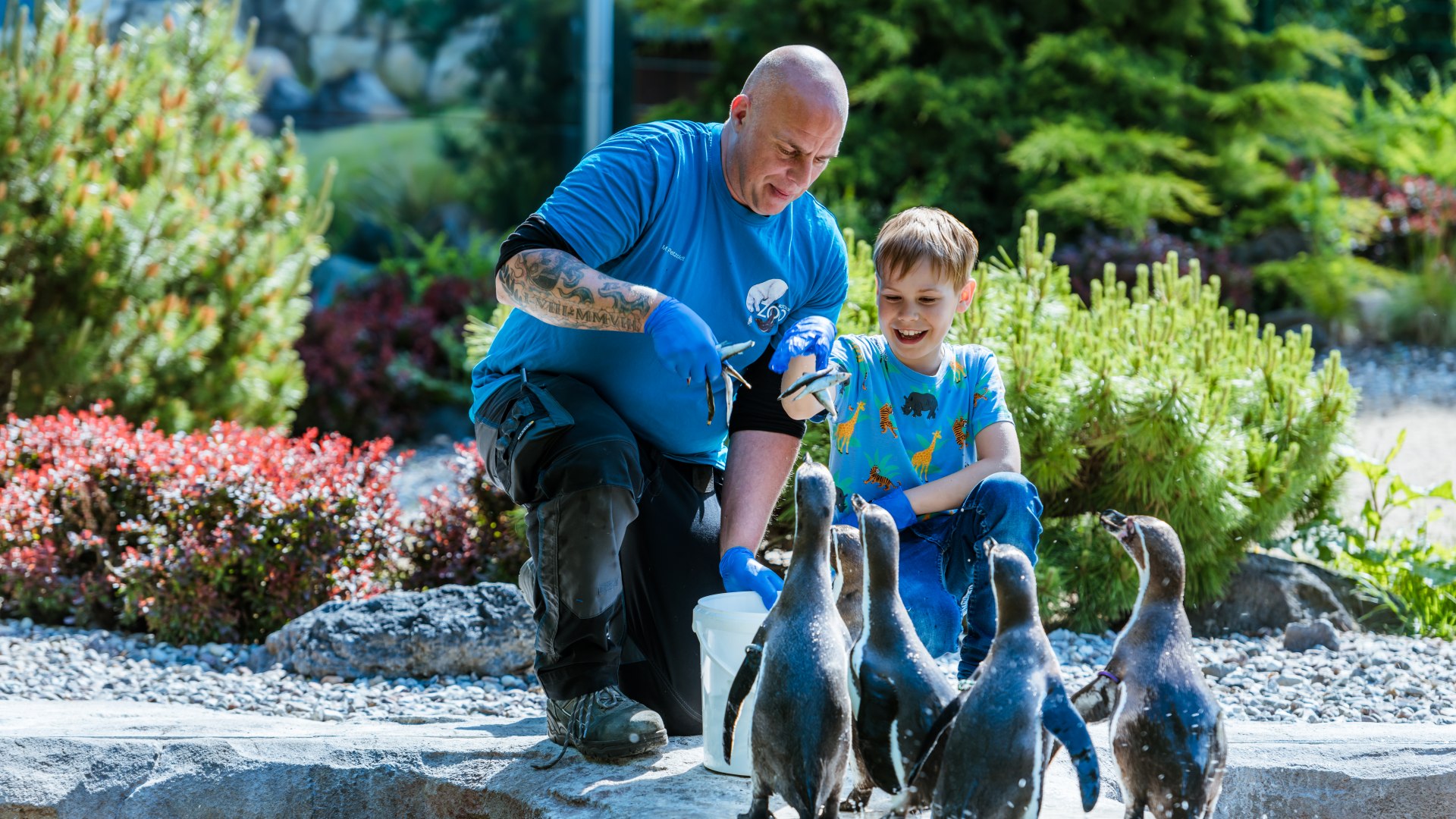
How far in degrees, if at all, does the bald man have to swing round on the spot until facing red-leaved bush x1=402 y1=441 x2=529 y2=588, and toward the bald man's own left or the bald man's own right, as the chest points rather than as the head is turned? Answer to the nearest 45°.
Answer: approximately 135° to the bald man's own left

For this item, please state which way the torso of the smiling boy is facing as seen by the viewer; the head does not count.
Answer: toward the camera

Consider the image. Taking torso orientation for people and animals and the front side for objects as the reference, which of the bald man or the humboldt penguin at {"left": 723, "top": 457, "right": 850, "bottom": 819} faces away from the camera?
the humboldt penguin

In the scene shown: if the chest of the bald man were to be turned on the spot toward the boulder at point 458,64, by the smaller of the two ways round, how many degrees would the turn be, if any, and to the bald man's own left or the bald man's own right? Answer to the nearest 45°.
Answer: approximately 135° to the bald man's own left

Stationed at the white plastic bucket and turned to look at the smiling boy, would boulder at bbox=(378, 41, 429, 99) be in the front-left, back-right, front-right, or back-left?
front-left

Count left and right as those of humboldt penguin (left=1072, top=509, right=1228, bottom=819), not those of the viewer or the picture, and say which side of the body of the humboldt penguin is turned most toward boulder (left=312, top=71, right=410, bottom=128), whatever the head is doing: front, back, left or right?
front

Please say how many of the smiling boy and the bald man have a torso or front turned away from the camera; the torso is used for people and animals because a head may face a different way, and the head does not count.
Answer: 0

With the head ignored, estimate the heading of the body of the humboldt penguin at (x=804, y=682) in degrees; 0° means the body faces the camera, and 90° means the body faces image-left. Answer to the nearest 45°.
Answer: approximately 180°

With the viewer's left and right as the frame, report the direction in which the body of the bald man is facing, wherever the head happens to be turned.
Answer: facing the viewer and to the right of the viewer

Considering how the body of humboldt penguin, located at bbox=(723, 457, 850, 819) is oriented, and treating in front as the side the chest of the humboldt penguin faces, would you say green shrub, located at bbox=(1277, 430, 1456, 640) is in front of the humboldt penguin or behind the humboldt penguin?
in front

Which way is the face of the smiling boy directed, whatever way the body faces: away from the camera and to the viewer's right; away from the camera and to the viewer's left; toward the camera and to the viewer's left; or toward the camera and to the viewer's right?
toward the camera and to the viewer's left
